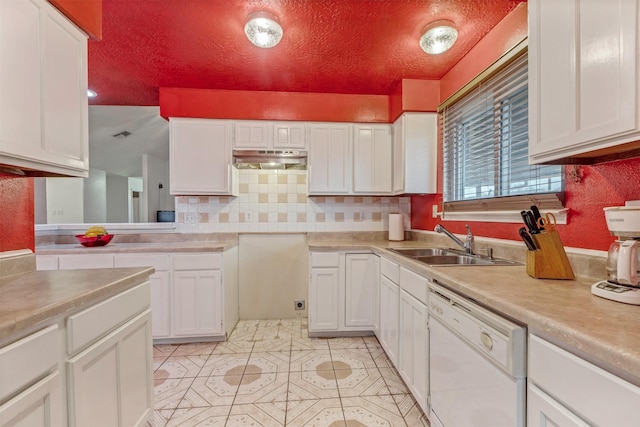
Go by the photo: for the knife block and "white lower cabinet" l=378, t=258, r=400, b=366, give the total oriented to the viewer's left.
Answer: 2

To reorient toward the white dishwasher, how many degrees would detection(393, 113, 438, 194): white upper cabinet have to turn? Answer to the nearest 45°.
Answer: approximately 90° to its left

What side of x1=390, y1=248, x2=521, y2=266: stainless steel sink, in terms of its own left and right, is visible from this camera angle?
left

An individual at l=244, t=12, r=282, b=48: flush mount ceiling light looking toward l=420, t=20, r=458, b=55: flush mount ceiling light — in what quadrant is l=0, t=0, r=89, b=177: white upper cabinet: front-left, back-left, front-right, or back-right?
back-right

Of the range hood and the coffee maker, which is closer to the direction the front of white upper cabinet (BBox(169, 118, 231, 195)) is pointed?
the coffee maker

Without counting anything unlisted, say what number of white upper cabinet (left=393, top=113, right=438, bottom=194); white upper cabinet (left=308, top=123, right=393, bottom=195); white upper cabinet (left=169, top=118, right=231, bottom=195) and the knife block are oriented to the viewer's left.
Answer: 2

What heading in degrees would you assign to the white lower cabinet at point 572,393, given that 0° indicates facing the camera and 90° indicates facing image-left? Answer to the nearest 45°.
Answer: approximately 45°

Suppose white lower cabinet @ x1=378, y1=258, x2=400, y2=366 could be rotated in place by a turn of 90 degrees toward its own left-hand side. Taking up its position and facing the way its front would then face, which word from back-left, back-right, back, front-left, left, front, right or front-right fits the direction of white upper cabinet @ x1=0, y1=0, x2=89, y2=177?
front-right

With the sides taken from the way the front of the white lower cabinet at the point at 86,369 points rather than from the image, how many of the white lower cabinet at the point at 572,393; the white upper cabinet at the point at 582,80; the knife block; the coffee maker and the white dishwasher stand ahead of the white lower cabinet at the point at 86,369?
5

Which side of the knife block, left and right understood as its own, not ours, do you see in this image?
left

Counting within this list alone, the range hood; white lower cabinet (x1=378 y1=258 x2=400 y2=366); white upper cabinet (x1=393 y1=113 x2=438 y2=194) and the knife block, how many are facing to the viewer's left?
3
